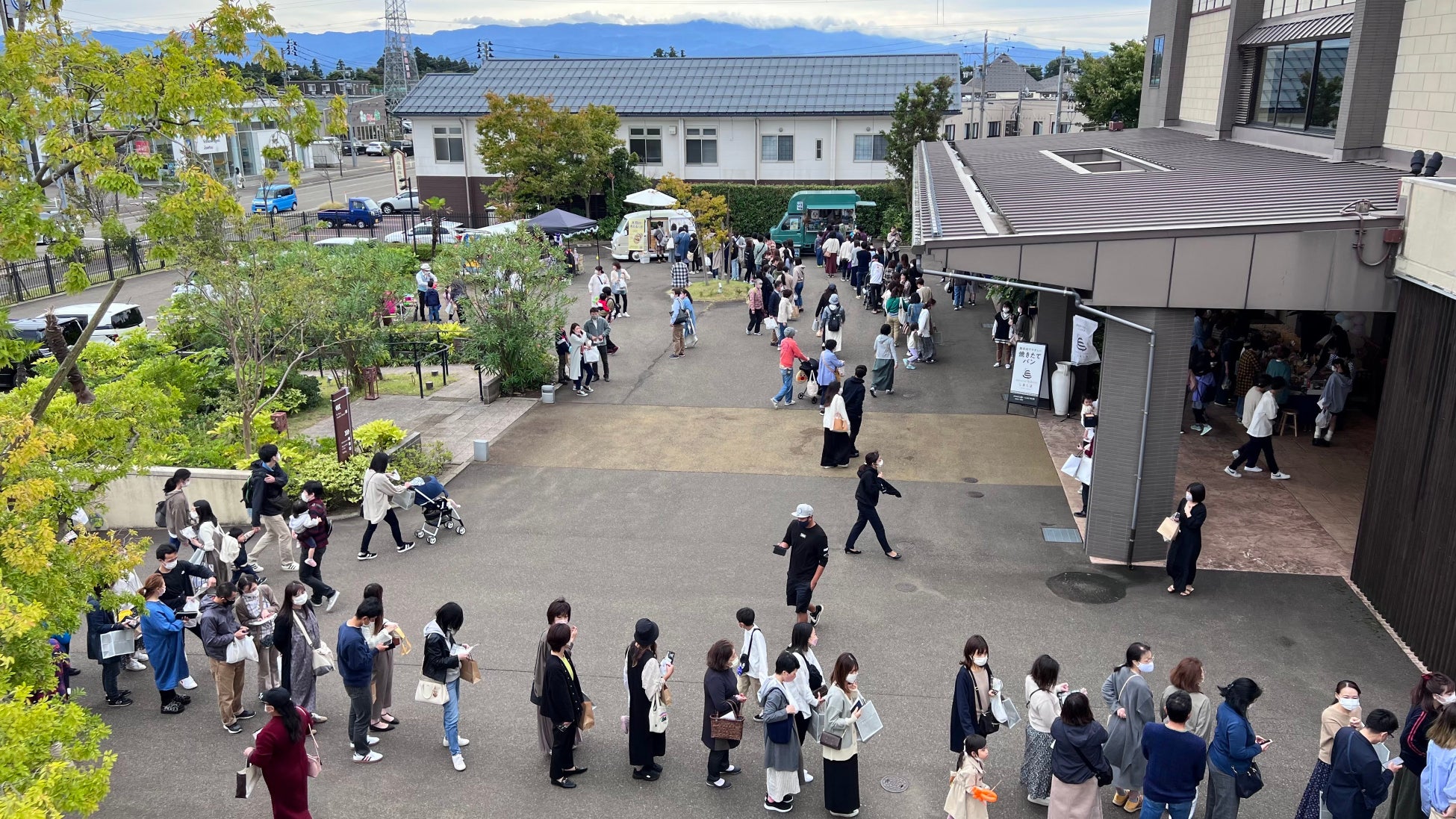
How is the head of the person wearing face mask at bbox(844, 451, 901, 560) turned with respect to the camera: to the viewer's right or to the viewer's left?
to the viewer's right

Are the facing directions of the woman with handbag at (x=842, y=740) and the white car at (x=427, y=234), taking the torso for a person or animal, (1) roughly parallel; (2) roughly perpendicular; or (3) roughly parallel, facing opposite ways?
roughly perpendicular

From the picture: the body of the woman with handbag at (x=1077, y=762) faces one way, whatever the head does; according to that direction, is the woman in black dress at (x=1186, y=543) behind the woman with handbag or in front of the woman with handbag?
in front

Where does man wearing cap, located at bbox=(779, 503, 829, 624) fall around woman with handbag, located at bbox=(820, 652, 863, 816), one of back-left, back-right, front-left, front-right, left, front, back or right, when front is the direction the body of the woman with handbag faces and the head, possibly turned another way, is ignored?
back-left

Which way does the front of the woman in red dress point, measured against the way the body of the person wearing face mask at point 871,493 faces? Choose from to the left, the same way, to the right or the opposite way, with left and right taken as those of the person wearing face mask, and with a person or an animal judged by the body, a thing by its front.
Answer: the opposite way

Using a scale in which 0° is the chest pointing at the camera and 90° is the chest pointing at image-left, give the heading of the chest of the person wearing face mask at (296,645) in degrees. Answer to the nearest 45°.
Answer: approximately 315°

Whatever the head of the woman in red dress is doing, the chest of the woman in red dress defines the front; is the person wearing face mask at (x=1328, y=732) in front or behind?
behind

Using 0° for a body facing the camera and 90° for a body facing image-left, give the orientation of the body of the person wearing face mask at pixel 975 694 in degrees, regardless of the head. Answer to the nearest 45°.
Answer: approximately 315°

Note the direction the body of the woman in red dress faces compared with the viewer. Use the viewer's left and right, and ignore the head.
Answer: facing away from the viewer and to the left of the viewer

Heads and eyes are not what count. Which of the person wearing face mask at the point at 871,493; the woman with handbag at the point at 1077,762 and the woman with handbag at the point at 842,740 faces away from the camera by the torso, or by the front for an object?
the woman with handbag at the point at 1077,762
